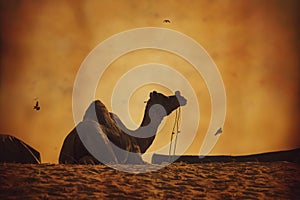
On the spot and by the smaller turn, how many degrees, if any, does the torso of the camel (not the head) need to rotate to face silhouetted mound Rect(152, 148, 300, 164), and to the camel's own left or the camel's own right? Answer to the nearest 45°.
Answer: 0° — it already faces it

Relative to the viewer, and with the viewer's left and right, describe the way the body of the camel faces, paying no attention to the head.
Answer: facing to the right of the viewer

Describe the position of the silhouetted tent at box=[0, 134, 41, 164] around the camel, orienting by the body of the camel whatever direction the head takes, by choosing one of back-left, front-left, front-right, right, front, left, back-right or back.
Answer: back
